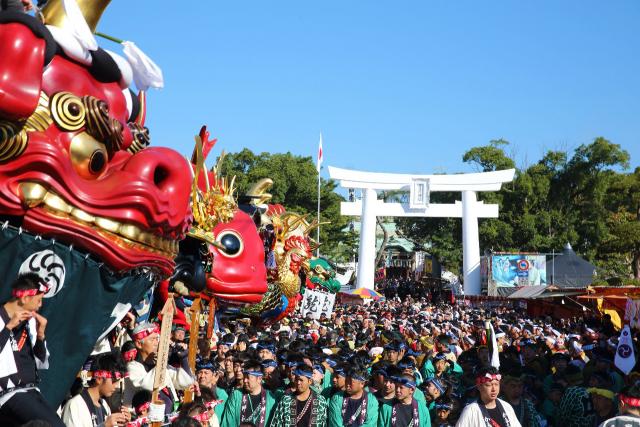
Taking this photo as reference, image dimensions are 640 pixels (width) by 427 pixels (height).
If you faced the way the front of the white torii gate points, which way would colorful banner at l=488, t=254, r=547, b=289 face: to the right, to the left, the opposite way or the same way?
the same way

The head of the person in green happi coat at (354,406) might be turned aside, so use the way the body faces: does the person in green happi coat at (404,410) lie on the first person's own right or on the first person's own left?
on the first person's own left

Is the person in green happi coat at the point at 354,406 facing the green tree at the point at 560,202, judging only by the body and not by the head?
no

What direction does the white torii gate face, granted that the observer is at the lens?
facing the viewer

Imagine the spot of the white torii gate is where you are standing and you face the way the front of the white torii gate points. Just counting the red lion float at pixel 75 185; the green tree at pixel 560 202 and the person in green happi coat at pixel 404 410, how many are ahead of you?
2

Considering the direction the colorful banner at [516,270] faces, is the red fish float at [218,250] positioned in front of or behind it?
in front

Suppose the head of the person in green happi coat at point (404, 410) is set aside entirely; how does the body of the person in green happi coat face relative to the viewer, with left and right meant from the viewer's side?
facing the viewer

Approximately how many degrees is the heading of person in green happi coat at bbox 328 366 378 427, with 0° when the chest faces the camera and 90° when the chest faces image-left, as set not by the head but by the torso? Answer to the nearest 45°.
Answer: approximately 0°

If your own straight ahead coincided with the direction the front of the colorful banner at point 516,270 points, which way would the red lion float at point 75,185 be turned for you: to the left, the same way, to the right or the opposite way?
to the left

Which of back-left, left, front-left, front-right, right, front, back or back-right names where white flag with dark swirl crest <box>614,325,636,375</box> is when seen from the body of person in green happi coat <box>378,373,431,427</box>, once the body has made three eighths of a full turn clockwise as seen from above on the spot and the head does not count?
right

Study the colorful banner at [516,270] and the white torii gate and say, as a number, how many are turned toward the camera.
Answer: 2

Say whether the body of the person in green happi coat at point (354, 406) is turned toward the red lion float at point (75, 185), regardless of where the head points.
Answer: no

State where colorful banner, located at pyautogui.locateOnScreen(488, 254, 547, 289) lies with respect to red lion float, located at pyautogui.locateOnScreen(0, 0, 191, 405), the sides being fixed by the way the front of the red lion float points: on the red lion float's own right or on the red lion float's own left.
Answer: on the red lion float's own left

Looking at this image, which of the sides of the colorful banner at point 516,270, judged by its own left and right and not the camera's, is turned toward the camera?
front

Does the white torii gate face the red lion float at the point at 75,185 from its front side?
yes

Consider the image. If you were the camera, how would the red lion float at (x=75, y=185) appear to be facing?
facing the viewer and to the right of the viewer
